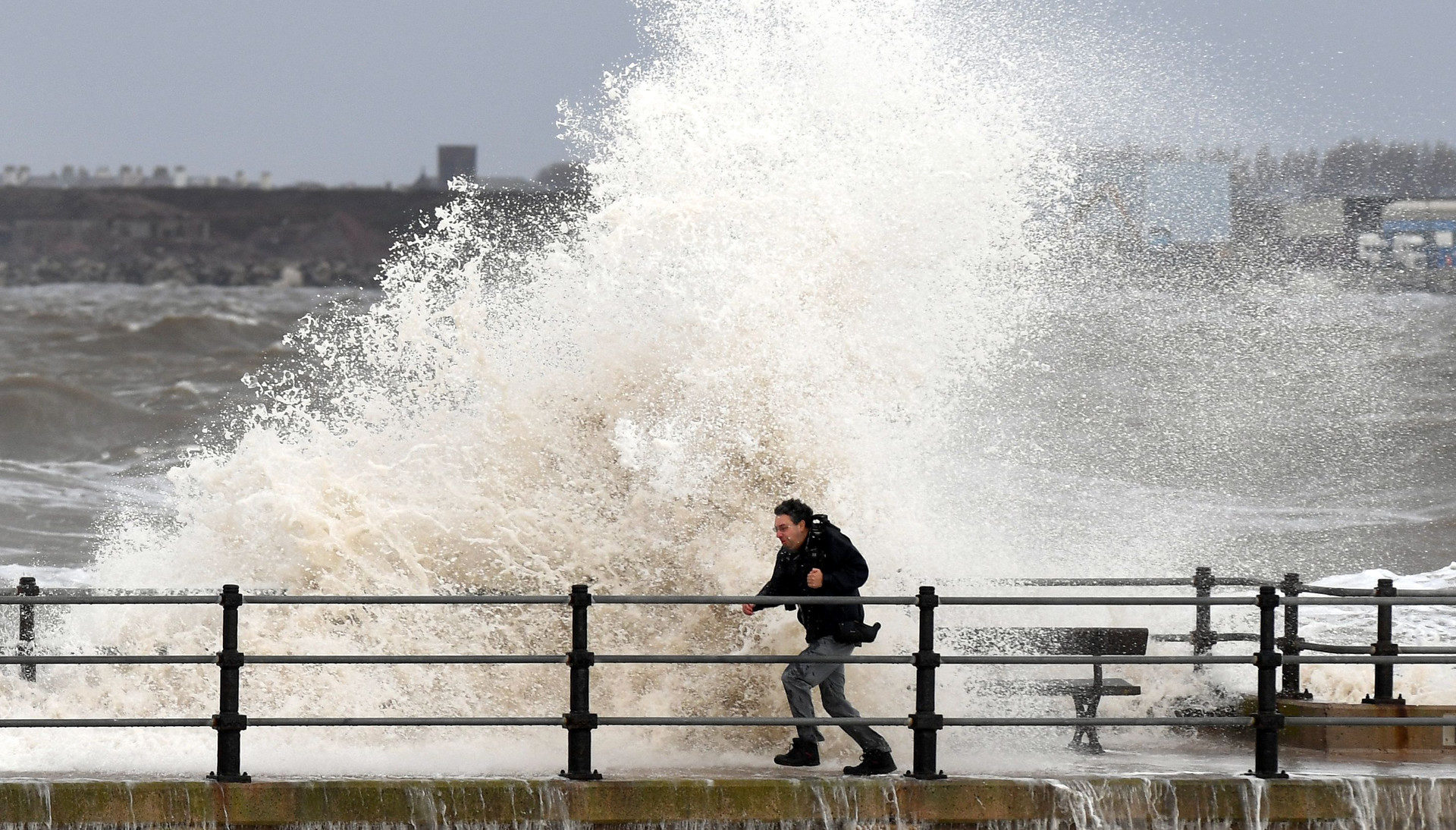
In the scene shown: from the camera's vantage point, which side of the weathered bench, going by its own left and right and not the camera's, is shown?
back

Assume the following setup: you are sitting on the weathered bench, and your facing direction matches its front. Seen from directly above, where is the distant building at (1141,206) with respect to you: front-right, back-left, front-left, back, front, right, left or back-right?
front

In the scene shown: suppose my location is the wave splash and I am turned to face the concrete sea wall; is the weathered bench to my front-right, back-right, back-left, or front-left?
front-left

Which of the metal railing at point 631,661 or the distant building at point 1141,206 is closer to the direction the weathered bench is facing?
the distant building

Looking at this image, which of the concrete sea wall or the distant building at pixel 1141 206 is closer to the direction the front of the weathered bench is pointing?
the distant building

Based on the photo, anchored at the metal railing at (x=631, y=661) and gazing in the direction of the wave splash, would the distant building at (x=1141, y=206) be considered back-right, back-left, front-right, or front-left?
front-right

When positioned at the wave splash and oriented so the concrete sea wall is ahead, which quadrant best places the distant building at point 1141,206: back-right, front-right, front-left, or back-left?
back-left
